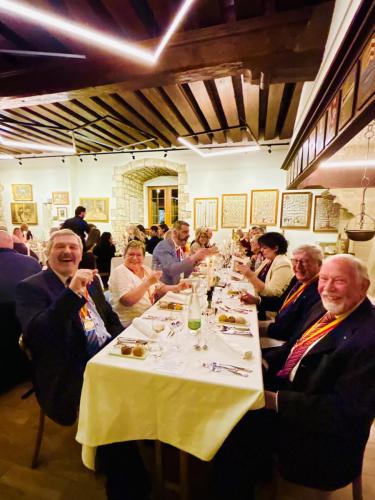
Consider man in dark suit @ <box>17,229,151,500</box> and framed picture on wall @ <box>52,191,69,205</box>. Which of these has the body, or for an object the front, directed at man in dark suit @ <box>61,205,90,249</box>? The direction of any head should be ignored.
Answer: the framed picture on wall

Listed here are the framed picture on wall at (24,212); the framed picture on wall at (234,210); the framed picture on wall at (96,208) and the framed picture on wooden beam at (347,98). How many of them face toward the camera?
3

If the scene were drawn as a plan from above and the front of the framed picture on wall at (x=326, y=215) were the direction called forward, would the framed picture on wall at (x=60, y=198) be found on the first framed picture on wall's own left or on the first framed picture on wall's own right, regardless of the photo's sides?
on the first framed picture on wall's own right

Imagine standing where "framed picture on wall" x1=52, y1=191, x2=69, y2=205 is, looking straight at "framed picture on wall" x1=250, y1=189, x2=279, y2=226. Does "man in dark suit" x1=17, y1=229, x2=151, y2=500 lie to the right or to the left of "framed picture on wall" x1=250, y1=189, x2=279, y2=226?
right

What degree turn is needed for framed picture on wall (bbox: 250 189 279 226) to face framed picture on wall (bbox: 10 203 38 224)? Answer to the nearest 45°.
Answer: approximately 90° to its right

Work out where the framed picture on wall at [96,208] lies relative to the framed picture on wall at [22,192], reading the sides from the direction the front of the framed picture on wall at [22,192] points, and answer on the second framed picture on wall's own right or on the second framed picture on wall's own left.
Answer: on the second framed picture on wall's own left

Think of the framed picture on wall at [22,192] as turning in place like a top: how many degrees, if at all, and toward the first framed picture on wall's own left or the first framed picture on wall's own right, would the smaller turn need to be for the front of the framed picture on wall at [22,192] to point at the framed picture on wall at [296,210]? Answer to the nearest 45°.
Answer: approximately 45° to the first framed picture on wall's own left
